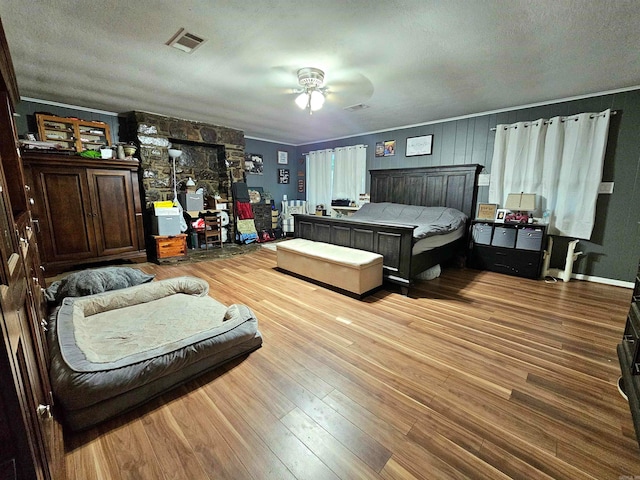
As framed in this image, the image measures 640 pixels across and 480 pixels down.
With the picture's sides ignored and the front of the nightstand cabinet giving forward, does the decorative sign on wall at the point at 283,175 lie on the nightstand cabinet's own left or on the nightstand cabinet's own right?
on the nightstand cabinet's own right

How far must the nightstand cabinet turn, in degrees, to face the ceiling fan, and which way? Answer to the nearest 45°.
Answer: approximately 45° to its right

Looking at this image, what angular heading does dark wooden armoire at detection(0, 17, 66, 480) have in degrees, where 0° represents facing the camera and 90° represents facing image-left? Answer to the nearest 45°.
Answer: approximately 270°

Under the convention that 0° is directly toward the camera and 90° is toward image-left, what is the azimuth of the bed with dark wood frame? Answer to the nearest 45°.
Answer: approximately 45°

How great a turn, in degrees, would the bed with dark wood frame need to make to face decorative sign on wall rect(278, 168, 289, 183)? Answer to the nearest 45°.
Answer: approximately 90° to its right

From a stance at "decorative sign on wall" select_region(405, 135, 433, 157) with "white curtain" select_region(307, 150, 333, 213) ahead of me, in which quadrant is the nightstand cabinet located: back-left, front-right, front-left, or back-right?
back-left

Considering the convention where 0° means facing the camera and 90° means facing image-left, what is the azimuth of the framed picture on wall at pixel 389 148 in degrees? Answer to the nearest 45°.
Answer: approximately 45°

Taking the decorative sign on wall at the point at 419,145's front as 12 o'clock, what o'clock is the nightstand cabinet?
The nightstand cabinet is roughly at 9 o'clock from the decorative sign on wall.

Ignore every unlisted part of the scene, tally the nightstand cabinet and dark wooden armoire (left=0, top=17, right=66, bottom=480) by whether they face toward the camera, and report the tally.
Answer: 1

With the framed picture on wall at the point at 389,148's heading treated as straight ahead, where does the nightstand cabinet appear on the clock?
The nightstand cabinet is roughly at 9 o'clock from the framed picture on wall.

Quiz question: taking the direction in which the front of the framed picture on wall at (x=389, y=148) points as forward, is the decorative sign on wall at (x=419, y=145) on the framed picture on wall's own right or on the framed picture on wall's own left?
on the framed picture on wall's own left
